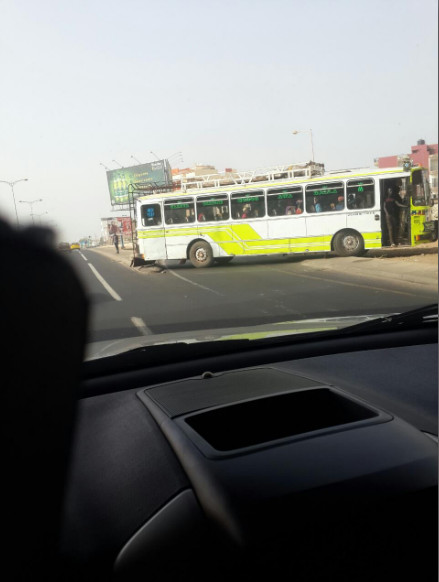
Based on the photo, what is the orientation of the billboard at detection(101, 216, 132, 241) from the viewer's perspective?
toward the camera

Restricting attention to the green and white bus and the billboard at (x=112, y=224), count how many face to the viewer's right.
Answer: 1

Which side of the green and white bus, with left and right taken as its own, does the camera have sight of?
right
